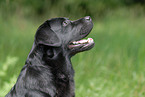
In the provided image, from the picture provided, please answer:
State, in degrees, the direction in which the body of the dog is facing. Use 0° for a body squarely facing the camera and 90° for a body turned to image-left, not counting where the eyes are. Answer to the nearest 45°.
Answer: approximately 270°
